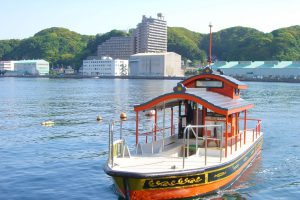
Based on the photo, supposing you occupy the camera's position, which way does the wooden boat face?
facing the viewer and to the left of the viewer
